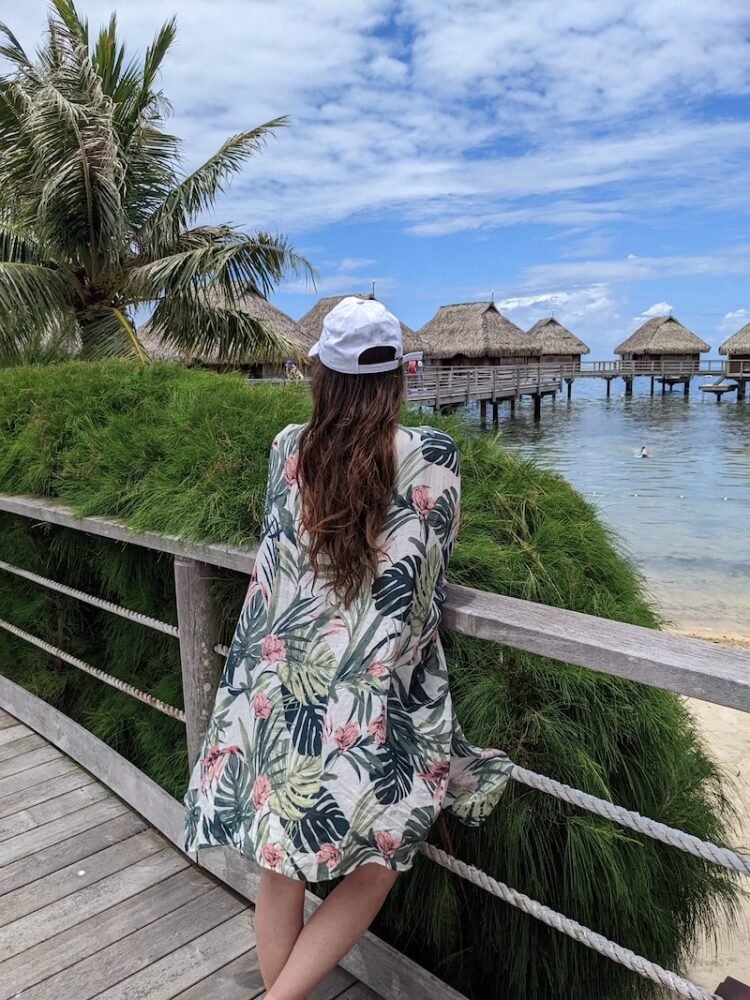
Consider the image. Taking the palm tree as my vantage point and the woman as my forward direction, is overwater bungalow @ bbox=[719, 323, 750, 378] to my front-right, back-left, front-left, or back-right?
back-left

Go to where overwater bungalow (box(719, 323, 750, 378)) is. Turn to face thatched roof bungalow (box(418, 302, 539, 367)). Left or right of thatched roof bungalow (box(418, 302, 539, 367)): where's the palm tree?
left

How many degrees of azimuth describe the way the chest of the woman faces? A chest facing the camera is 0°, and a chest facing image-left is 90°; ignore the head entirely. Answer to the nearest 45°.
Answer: approximately 180°

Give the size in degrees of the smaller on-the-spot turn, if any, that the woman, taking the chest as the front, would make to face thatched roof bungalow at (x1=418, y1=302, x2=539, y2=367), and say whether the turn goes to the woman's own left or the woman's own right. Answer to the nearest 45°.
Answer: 0° — they already face it

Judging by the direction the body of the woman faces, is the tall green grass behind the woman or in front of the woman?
in front

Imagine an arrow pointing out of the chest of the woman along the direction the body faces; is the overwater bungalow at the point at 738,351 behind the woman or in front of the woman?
in front
